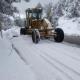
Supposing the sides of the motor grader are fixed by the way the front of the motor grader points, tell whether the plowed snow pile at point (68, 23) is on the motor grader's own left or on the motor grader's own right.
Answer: on the motor grader's own left
